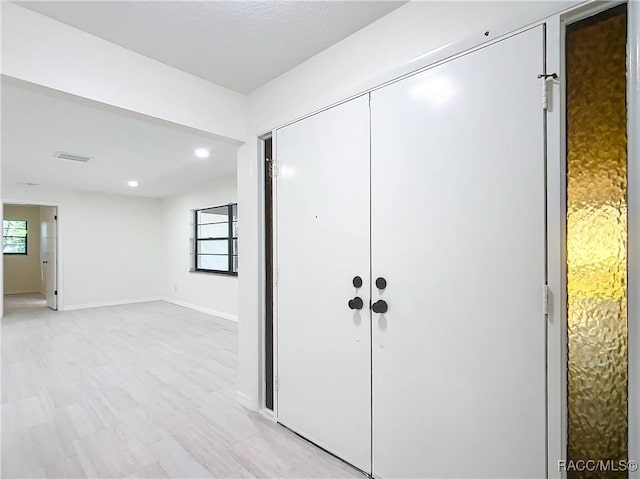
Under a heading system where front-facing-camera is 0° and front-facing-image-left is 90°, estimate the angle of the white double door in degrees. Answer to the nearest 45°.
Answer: approximately 45°

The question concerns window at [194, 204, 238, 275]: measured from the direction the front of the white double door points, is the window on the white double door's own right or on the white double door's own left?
on the white double door's own right

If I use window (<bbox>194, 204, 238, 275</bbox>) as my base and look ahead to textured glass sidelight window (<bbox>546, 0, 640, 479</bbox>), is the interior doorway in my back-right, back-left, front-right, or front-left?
back-right

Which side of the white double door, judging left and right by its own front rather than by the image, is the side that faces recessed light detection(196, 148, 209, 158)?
right

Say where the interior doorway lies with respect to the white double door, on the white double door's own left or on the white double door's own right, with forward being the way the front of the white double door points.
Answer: on the white double door's own right

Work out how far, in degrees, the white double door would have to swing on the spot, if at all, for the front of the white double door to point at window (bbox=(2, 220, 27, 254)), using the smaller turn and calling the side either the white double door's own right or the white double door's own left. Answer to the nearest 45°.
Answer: approximately 45° to the white double door's own right
